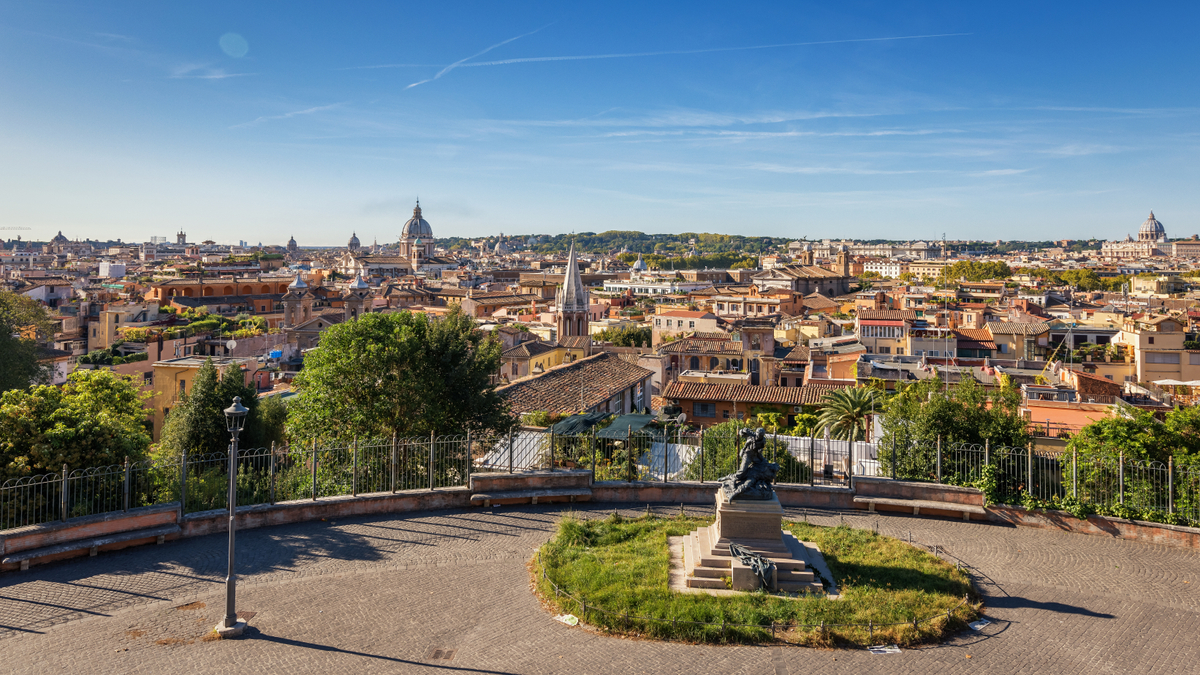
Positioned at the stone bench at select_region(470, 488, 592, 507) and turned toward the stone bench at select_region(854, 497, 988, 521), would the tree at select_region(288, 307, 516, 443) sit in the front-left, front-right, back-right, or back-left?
back-left

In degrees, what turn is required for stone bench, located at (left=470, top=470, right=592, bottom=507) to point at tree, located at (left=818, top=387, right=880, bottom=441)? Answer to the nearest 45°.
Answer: approximately 135° to its left

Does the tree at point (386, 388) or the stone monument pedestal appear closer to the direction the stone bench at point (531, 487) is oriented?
the stone monument pedestal

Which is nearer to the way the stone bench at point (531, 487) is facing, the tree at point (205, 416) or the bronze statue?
the bronze statue

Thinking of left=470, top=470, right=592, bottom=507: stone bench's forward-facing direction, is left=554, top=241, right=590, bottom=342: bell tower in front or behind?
behind

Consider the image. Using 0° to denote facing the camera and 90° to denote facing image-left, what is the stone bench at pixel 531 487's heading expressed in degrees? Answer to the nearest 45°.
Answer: approximately 0°

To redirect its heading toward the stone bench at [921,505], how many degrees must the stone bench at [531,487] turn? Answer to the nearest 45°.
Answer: approximately 90° to its left
